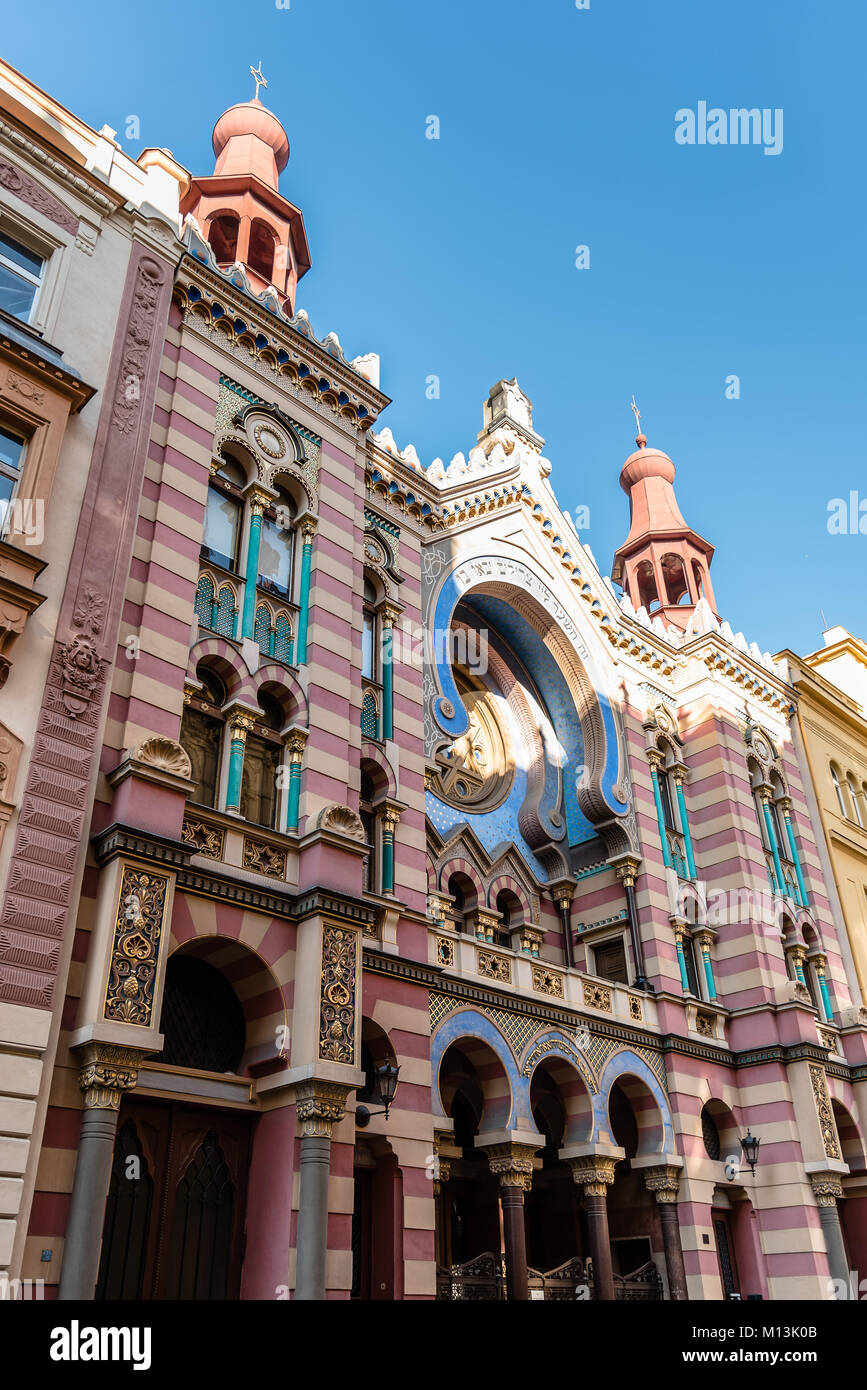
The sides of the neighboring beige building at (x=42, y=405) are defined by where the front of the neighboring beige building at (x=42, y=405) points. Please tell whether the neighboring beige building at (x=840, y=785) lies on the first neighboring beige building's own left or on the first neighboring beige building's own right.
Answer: on the first neighboring beige building's own left

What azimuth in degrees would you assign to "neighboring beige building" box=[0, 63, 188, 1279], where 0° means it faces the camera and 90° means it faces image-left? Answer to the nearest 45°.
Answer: approximately 315°
